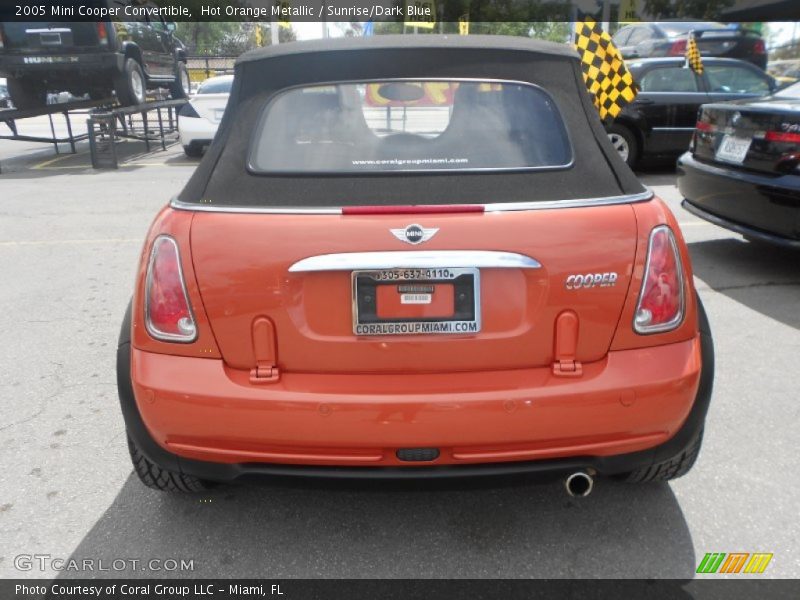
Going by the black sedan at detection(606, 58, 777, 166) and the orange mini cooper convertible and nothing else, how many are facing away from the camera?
1

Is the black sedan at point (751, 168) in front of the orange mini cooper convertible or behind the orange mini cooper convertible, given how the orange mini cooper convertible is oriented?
in front

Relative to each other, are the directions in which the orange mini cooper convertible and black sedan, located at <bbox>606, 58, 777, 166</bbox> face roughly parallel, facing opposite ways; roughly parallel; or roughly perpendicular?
roughly perpendicular

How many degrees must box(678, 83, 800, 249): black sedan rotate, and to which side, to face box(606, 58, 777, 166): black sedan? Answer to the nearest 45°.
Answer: approximately 45° to its left

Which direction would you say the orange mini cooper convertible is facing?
away from the camera

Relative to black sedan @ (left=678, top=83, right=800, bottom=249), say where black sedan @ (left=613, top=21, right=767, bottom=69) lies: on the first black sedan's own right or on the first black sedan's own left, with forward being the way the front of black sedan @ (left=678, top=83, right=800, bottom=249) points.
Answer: on the first black sedan's own left

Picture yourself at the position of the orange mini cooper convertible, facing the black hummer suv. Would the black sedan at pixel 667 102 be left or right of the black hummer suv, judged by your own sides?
right

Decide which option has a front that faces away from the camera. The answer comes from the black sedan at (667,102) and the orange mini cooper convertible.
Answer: the orange mini cooper convertible

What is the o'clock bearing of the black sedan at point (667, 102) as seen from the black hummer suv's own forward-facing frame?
The black sedan is roughly at 3 o'clock from the black hummer suv.

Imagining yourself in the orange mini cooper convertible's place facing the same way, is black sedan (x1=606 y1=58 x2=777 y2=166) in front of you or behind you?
in front

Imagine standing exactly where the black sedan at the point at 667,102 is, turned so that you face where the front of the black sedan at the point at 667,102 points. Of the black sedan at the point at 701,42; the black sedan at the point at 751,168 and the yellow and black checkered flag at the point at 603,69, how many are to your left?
1
